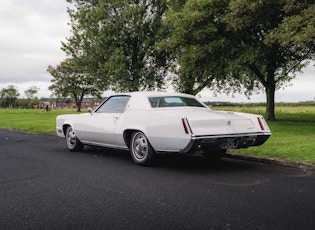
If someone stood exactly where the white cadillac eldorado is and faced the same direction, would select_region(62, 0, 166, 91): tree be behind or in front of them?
in front

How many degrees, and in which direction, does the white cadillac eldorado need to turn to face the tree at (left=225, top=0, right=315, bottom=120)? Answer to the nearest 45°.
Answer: approximately 90° to its right

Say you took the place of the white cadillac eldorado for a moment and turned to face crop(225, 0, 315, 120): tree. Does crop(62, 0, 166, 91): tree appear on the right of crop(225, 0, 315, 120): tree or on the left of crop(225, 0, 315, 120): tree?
left

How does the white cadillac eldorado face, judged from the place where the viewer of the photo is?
facing away from the viewer and to the left of the viewer
